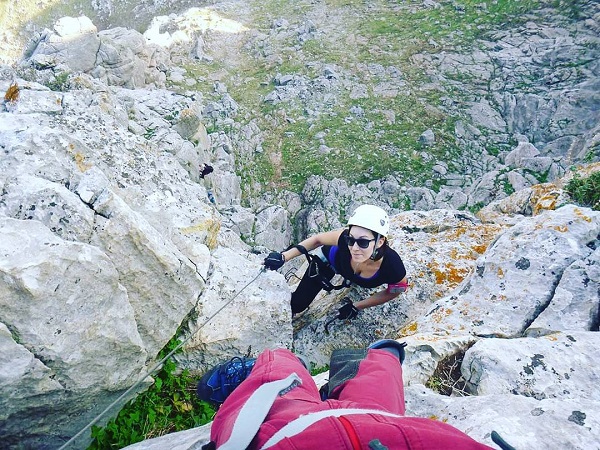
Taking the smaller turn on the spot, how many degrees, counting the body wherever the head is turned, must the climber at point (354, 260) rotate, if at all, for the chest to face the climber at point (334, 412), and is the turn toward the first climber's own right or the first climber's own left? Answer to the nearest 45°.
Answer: approximately 45° to the first climber's own left

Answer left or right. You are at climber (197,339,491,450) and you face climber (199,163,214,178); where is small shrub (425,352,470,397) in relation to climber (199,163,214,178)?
right

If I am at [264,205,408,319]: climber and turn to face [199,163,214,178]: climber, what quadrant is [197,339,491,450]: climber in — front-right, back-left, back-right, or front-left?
back-left

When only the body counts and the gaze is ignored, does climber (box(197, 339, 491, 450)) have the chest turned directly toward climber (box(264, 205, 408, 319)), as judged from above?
yes

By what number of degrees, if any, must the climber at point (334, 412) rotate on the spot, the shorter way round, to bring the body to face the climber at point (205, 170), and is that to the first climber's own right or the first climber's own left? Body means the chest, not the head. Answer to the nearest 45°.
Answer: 0° — they already face them

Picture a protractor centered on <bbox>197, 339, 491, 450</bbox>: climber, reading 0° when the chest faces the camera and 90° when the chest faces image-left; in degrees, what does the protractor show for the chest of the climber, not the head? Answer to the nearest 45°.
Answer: approximately 180°

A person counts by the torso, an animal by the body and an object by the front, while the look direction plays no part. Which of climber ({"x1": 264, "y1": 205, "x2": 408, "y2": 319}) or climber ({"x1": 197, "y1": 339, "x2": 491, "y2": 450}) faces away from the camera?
climber ({"x1": 197, "y1": 339, "x2": 491, "y2": 450})

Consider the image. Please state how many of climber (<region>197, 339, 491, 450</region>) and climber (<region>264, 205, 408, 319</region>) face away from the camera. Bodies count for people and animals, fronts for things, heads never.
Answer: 1

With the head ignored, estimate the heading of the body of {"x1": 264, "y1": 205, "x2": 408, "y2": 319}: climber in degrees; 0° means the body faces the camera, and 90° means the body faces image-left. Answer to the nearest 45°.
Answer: approximately 45°
